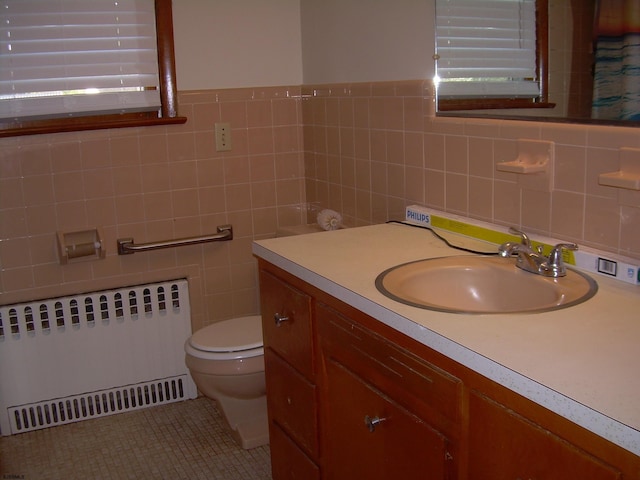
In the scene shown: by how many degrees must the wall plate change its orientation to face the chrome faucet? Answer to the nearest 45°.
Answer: approximately 45° to its left

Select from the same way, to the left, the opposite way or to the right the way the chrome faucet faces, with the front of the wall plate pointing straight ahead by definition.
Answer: to the right

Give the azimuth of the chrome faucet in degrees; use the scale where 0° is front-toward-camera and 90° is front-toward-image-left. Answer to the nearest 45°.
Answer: approximately 45°

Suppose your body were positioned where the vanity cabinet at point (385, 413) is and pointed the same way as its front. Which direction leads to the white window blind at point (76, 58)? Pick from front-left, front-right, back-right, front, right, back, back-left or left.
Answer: right

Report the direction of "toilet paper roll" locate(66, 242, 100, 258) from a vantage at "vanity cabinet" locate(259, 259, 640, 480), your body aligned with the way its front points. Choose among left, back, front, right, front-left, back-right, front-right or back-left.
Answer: right

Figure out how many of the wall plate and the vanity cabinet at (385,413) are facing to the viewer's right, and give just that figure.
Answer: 0

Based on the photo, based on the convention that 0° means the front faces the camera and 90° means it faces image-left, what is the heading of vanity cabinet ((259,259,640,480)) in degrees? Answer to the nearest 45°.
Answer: approximately 45°

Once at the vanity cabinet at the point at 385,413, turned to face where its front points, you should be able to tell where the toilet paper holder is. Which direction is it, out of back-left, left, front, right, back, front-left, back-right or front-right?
right
